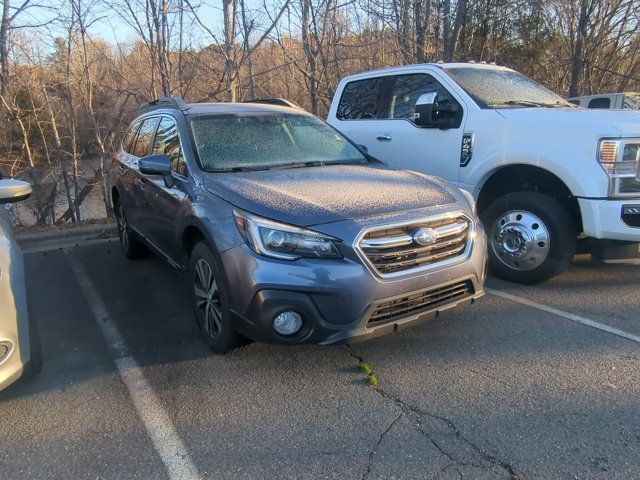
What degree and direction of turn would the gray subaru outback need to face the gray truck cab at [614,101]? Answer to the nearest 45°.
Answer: approximately 90° to its left

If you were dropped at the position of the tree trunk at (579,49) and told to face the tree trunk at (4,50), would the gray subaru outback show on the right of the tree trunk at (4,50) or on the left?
left

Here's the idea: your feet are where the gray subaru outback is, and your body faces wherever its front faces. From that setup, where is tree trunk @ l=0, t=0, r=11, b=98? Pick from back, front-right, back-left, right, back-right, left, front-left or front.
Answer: back

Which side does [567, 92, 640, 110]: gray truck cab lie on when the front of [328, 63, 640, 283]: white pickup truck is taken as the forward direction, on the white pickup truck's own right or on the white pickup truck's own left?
on the white pickup truck's own left

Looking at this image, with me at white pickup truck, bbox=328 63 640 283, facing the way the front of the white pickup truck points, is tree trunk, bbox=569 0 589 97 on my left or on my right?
on my left

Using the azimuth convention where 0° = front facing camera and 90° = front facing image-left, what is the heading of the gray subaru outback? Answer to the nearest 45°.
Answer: approximately 315°

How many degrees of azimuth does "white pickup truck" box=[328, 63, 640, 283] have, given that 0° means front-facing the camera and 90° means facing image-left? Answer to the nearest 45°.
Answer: approximately 315°

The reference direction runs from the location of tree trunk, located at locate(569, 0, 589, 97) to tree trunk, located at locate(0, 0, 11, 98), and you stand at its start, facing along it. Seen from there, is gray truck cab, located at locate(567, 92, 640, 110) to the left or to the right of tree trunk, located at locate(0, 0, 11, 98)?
left

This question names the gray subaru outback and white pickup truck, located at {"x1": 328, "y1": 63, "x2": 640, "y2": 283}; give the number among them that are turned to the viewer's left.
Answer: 0
